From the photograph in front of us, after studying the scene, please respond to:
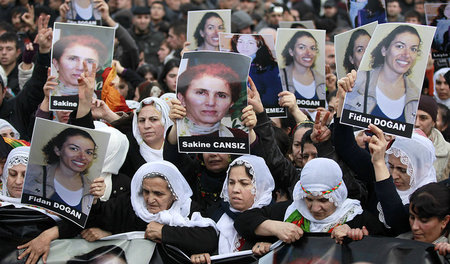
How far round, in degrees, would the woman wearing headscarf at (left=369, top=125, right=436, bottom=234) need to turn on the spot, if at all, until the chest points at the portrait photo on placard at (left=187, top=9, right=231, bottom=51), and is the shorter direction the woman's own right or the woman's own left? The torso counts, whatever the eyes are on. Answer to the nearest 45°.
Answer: approximately 90° to the woman's own right

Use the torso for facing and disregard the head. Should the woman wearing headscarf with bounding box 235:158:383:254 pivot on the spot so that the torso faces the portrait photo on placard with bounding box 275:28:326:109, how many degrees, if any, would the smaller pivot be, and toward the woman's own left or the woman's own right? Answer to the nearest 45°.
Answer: approximately 180°

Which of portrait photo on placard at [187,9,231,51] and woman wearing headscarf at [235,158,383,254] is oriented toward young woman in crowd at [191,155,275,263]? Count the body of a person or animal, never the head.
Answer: the portrait photo on placard

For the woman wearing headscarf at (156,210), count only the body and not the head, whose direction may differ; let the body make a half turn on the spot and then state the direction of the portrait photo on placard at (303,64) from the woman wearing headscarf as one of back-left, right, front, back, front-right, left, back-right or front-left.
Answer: front

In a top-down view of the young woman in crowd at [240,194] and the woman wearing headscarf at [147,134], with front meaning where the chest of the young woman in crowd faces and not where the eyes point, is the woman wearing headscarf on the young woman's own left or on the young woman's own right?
on the young woman's own right

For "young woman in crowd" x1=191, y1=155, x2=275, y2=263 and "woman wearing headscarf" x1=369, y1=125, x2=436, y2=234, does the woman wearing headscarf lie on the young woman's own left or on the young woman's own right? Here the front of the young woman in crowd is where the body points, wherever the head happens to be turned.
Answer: on the young woman's own left

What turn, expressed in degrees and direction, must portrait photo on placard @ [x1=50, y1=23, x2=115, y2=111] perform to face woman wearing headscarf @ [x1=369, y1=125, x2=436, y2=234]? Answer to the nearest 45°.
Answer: approximately 45° to its left

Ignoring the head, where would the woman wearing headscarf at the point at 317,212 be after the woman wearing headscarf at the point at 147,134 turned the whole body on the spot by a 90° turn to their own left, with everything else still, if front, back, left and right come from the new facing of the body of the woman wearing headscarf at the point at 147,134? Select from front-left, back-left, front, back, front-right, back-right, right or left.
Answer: front

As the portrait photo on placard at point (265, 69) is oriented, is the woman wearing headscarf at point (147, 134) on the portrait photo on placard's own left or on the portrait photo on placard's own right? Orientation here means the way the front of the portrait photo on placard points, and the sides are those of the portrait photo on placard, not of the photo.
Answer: on the portrait photo on placard's own right

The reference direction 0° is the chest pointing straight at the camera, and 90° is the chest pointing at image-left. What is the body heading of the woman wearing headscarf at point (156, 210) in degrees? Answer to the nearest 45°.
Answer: approximately 45°

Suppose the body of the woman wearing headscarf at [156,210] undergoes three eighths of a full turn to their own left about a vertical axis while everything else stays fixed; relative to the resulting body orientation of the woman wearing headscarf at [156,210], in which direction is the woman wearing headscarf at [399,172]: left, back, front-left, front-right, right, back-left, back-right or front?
front

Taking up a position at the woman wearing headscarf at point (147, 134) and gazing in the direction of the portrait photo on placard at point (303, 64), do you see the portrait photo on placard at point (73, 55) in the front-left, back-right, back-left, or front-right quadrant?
back-left

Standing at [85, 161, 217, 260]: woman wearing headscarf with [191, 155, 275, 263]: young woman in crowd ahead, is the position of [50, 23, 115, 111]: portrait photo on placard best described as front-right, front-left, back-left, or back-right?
back-left

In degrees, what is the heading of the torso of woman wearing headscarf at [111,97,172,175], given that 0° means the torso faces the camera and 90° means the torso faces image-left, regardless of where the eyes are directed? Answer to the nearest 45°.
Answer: approximately 45°
